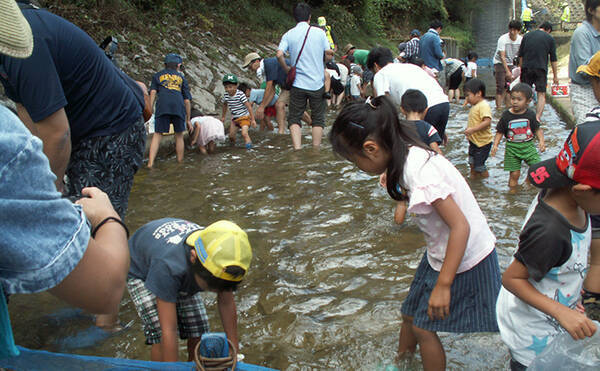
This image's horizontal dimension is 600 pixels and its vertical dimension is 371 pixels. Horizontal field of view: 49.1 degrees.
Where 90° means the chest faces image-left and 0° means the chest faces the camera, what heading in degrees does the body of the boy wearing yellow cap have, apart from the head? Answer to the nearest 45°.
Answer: approximately 315°
